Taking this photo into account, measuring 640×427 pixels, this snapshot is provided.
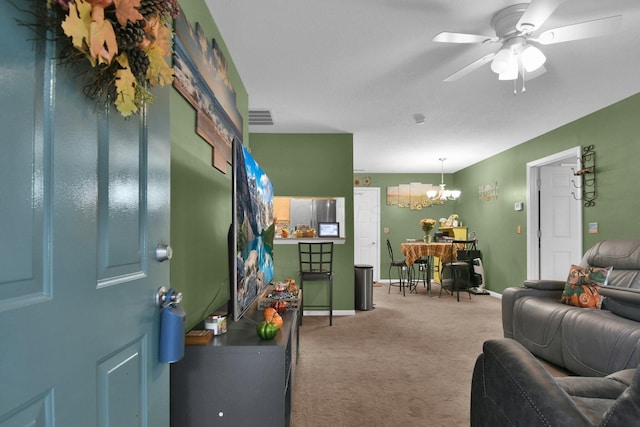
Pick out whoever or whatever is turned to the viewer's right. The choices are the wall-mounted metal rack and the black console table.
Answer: the black console table

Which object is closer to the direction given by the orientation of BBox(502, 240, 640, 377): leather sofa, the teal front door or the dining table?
the teal front door

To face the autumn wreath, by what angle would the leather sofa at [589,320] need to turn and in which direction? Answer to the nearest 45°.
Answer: approximately 45° to its left

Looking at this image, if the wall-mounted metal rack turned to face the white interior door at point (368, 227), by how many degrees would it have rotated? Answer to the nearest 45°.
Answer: approximately 90° to its right

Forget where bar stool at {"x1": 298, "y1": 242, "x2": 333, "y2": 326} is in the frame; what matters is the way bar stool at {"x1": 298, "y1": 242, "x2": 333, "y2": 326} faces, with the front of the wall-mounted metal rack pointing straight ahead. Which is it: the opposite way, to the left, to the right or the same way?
to the right

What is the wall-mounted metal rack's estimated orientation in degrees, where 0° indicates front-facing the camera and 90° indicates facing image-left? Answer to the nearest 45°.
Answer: approximately 45°

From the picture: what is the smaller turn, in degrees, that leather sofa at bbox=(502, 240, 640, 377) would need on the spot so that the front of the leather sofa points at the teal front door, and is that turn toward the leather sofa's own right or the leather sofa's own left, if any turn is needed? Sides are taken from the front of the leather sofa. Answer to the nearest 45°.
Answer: approximately 45° to the leather sofa's own left

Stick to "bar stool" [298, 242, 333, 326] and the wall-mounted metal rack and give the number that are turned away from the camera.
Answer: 1

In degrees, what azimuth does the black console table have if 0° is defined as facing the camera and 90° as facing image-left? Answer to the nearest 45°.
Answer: approximately 270°

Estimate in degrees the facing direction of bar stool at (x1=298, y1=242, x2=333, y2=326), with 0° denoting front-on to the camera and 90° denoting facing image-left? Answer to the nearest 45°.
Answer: approximately 180°
